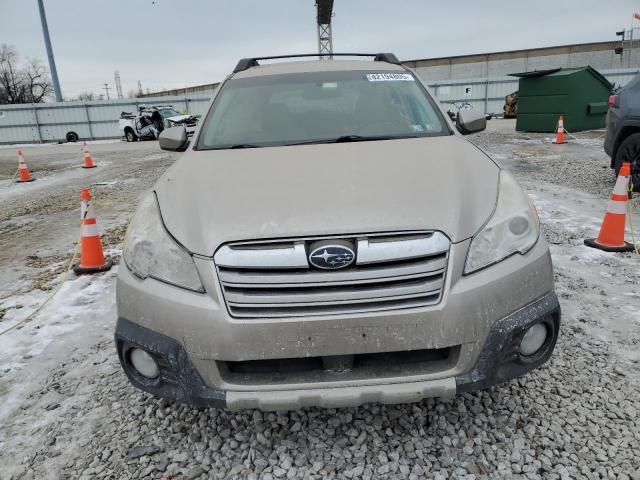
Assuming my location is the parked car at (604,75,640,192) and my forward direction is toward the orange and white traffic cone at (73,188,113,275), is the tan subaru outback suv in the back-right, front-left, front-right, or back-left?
front-left

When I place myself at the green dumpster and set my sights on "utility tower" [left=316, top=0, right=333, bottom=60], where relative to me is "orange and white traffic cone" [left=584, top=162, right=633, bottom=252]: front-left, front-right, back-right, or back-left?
back-left

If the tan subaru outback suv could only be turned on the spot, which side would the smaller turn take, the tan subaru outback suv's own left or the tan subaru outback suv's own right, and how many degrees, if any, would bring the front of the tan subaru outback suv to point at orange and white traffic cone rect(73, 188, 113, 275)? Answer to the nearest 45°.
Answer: approximately 135° to the tan subaru outback suv's own right

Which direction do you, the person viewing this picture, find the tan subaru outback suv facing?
facing the viewer

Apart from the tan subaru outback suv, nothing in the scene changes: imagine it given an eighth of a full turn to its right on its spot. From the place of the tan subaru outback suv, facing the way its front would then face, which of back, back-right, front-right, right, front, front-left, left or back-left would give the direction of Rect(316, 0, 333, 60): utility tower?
back-right

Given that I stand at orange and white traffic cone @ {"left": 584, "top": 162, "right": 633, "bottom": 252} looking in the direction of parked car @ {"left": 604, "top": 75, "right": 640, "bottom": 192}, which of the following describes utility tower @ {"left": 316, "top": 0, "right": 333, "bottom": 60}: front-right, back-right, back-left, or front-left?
front-left

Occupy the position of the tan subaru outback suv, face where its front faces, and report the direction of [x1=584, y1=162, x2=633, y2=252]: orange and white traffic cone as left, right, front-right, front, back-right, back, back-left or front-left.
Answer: back-left

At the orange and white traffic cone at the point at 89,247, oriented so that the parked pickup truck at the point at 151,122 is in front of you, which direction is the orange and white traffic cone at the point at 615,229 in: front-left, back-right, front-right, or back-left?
back-right

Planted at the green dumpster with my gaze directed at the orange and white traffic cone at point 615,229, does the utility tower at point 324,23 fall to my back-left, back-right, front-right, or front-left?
back-right

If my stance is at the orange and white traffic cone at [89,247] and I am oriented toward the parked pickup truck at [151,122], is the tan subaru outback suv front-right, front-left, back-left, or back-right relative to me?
back-right

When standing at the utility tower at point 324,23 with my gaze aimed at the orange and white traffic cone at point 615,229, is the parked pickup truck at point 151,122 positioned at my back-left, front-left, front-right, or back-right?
front-right

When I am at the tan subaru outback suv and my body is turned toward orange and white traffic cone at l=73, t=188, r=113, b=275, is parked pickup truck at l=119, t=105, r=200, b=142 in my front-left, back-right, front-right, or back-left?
front-right

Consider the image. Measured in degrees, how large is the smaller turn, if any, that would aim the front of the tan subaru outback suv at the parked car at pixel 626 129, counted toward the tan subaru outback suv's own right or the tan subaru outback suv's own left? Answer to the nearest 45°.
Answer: approximately 135° to the tan subaru outback suv's own left

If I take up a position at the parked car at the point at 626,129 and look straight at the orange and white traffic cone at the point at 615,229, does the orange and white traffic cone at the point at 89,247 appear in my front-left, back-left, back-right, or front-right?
front-right

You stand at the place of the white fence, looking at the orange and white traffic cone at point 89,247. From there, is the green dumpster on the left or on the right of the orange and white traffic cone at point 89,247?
left

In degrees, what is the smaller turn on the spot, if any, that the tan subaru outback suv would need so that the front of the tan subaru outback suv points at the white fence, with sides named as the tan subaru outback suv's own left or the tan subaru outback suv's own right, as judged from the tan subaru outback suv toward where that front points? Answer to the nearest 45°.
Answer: approximately 135° to the tan subaru outback suv's own right
